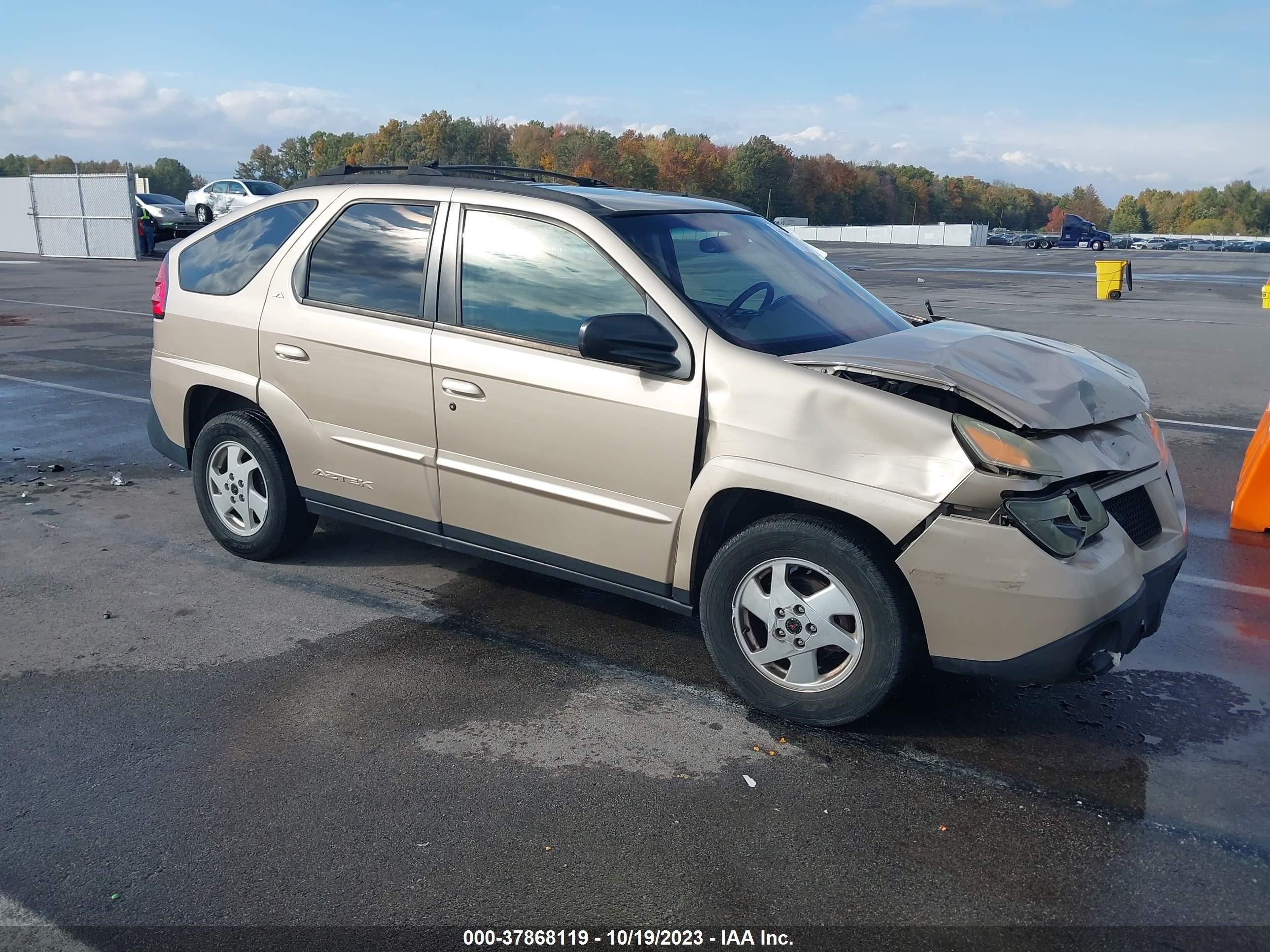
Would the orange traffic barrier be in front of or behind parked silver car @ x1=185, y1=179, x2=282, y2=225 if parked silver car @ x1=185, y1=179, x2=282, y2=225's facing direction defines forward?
in front

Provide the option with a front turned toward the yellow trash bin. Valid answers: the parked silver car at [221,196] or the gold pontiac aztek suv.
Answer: the parked silver car

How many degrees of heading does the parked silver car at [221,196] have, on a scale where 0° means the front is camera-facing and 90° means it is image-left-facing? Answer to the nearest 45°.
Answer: approximately 315°

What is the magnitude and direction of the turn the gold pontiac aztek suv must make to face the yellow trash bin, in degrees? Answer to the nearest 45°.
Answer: approximately 90° to its left

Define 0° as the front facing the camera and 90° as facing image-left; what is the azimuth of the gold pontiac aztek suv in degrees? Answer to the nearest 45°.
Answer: approximately 315°

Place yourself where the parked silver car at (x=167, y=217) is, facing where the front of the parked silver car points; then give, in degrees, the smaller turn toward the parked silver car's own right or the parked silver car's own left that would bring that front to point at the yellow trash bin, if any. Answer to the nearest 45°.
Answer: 0° — it already faces it

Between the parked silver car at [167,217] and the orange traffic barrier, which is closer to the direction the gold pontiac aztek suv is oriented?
the orange traffic barrier

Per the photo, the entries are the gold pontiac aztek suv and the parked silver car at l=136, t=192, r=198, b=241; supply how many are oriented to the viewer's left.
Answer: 0
